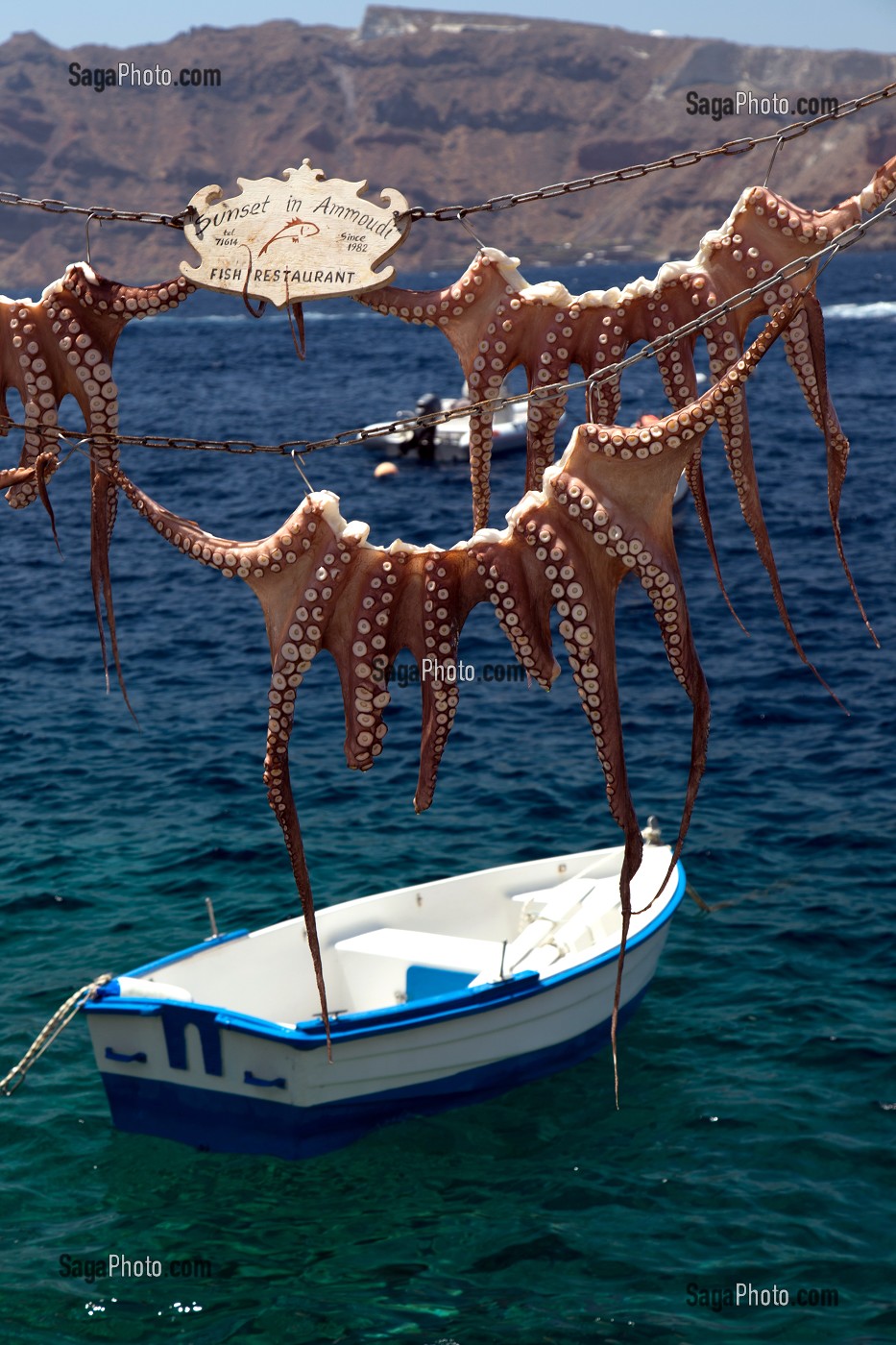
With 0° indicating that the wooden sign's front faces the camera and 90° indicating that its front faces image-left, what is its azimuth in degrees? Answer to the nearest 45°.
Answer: approximately 0°

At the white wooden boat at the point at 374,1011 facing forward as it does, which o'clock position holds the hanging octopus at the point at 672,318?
The hanging octopus is roughly at 4 o'clock from the white wooden boat.

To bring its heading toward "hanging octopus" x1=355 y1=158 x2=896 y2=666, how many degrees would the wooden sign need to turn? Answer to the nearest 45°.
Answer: approximately 90° to its left

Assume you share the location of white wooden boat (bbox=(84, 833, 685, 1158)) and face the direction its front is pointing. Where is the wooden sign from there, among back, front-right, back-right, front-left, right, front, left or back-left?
back-right

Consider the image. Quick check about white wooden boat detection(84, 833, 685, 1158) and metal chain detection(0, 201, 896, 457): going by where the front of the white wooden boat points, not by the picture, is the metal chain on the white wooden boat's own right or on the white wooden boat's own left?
on the white wooden boat's own right

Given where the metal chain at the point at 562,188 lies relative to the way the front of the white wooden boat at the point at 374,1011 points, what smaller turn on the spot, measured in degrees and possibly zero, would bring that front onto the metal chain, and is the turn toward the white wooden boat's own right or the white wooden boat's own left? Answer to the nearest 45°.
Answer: approximately 135° to the white wooden boat's own right

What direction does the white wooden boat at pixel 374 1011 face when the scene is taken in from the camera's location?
facing away from the viewer and to the right of the viewer

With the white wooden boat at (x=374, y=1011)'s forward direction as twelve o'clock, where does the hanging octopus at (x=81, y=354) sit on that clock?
The hanging octopus is roughly at 5 o'clock from the white wooden boat.

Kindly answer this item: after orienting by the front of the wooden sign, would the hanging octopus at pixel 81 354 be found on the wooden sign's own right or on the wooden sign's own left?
on the wooden sign's own right

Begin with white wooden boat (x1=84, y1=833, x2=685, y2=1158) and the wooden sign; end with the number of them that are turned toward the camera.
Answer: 1
